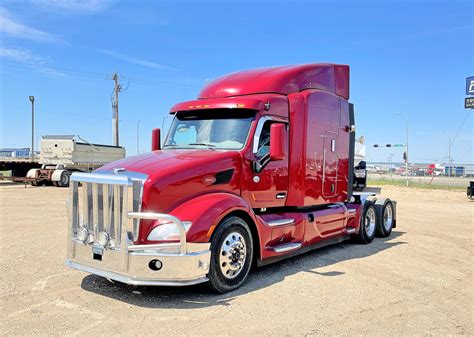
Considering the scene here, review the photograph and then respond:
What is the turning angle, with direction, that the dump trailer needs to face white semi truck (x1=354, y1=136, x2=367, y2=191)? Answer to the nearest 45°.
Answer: approximately 45° to its right

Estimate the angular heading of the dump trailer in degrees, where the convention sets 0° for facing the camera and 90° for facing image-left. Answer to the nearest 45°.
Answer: approximately 225°

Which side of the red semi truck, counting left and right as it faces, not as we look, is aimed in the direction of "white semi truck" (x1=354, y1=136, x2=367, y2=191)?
back

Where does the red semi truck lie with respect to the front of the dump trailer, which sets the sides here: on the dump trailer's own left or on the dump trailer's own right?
on the dump trailer's own right

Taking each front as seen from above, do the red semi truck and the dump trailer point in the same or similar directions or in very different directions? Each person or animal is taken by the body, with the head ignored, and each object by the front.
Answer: very different directions

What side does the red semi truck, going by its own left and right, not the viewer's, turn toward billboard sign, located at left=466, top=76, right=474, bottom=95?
back

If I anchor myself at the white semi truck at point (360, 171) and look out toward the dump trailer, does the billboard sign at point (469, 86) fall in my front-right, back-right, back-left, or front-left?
back-right

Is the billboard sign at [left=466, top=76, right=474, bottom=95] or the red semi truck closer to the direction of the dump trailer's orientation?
the billboard sign
